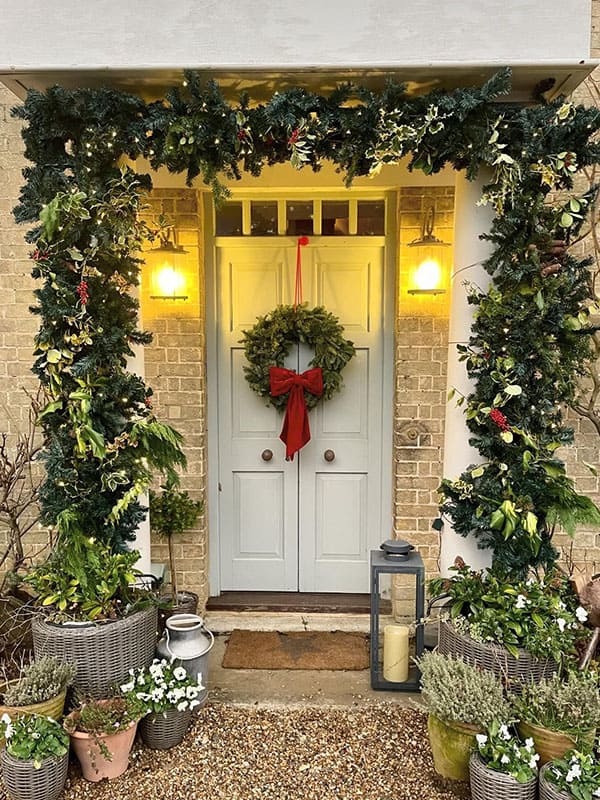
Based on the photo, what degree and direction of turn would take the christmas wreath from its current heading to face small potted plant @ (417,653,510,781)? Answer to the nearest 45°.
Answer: approximately 45° to its left

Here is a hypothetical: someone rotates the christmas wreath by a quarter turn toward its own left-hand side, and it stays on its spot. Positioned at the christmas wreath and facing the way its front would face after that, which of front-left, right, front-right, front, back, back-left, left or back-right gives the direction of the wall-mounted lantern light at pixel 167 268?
back

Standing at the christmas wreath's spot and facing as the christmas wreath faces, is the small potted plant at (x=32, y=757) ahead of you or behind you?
ahead

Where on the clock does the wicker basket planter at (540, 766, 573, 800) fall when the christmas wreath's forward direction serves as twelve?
The wicker basket planter is roughly at 11 o'clock from the christmas wreath.

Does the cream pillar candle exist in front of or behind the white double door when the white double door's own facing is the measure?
in front

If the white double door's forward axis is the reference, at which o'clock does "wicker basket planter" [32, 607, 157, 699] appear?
The wicker basket planter is roughly at 1 o'clock from the white double door.

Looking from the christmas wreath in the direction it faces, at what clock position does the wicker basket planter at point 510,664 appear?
The wicker basket planter is roughly at 11 o'clock from the christmas wreath.

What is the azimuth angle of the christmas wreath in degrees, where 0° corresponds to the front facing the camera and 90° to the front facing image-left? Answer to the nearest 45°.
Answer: approximately 0°

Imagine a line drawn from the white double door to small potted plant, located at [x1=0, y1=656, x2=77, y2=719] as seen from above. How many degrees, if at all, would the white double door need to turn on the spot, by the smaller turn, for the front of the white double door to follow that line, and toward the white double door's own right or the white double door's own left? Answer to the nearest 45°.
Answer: approximately 45° to the white double door's own right

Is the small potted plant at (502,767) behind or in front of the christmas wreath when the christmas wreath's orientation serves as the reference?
in front

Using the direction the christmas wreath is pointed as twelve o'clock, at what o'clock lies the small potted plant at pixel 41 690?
The small potted plant is roughly at 1 o'clock from the christmas wreath.
